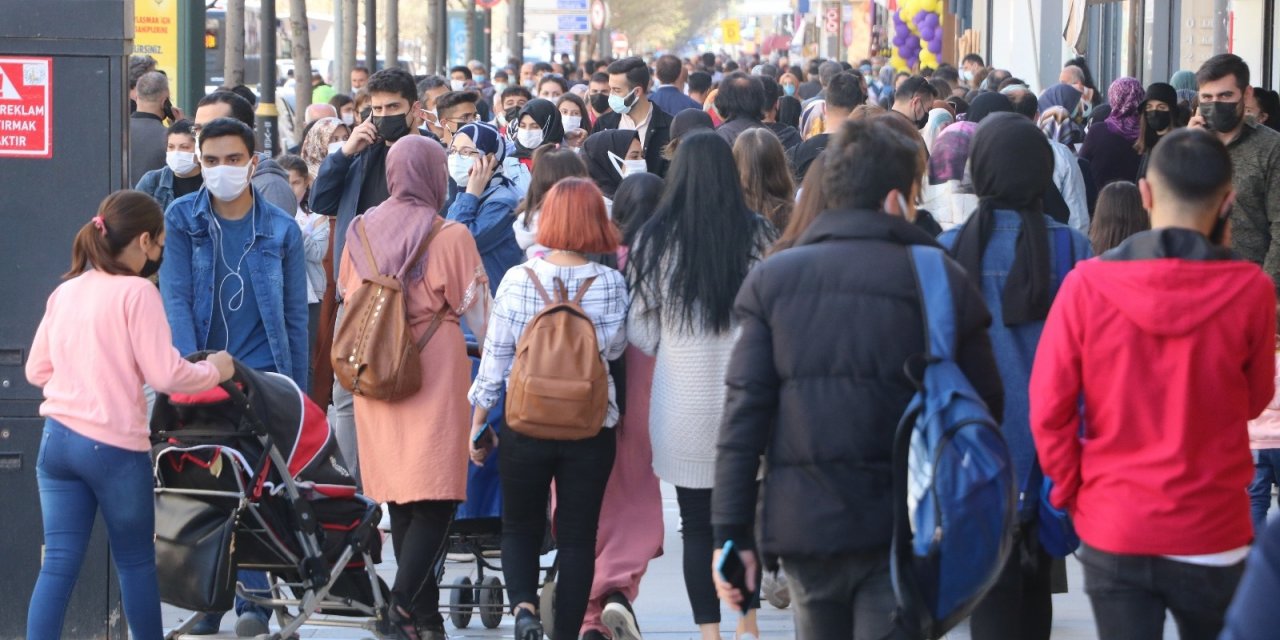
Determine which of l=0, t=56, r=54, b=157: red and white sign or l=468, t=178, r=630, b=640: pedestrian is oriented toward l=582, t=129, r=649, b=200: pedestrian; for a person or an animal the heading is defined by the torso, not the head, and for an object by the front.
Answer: l=468, t=178, r=630, b=640: pedestrian

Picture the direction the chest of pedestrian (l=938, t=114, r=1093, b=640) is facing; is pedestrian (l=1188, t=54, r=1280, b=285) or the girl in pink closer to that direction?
the pedestrian

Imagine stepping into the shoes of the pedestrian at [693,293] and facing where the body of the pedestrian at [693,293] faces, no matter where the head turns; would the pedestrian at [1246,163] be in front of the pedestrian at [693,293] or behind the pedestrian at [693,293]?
in front

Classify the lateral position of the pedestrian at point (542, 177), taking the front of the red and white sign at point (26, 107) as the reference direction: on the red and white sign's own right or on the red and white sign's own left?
on the red and white sign's own left

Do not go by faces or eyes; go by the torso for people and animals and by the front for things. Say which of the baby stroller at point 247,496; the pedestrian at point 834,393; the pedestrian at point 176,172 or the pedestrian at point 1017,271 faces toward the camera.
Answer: the pedestrian at point 176,172

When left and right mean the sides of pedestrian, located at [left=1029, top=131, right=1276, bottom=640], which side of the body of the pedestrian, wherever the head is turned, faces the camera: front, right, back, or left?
back

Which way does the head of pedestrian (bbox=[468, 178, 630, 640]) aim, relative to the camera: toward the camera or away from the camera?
away from the camera

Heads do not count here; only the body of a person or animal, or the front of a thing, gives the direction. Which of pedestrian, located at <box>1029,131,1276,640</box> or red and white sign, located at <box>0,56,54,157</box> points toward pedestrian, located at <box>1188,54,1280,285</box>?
pedestrian, located at <box>1029,131,1276,640</box>

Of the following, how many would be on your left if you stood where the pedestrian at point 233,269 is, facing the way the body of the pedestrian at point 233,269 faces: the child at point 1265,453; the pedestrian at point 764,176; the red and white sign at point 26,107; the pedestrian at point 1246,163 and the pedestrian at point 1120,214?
4

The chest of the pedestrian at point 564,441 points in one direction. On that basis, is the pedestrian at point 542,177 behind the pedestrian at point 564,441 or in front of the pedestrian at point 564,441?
in front

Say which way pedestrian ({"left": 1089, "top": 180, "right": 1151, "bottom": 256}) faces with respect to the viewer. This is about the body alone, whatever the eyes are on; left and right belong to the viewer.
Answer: facing away from the viewer
